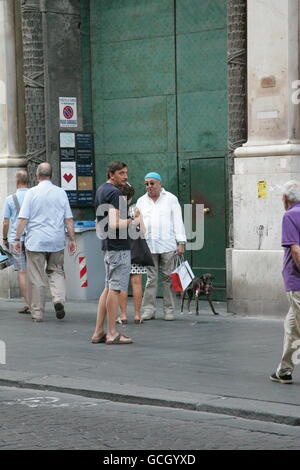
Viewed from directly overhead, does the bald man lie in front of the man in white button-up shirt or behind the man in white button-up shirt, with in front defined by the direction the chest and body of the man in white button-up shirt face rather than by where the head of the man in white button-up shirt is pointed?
in front

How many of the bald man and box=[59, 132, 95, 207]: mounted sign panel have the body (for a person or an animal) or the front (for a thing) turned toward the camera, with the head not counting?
1

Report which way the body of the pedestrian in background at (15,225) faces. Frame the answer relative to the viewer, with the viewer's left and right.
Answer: facing away from the viewer

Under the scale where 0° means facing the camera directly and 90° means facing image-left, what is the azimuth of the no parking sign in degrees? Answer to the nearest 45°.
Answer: approximately 0°

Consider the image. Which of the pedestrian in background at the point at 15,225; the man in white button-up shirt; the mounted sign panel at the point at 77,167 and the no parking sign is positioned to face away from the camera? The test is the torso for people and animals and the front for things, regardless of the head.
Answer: the pedestrian in background

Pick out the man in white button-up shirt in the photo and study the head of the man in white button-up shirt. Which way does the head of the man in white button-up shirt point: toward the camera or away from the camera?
toward the camera

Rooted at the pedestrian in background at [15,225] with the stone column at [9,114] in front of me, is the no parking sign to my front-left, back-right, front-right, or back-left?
front-right

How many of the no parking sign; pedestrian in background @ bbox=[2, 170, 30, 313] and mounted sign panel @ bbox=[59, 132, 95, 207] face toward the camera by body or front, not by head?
2

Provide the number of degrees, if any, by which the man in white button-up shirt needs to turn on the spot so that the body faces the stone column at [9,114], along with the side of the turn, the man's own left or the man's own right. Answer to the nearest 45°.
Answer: approximately 90° to the man's own right

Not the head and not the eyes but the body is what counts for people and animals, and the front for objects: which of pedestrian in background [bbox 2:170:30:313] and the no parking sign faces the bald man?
the no parking sign

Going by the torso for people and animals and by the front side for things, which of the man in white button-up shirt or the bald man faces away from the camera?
the bald man

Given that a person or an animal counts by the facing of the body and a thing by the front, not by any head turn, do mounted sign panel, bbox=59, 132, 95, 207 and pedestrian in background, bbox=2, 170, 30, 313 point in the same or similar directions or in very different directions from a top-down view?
very different directions

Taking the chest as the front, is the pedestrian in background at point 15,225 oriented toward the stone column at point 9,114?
yes

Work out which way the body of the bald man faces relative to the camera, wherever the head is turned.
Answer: away from the camera

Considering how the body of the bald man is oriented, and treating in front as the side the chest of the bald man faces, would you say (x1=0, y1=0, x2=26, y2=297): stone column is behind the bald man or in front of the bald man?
in front

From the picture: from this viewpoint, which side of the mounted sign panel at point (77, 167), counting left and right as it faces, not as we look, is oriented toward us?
front
